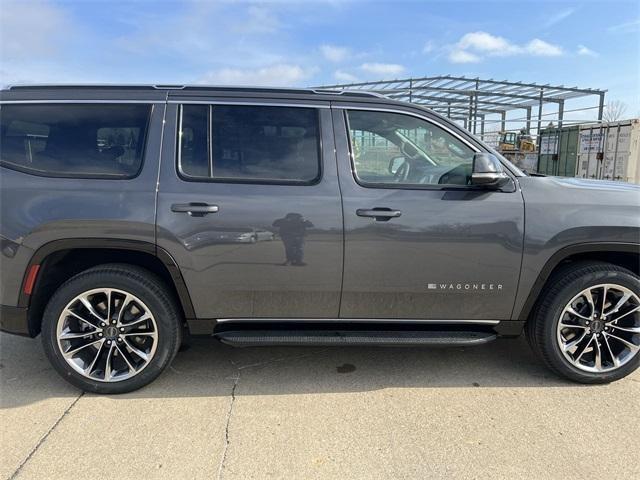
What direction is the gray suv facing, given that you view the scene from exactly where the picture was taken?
facing to the right of the viewer

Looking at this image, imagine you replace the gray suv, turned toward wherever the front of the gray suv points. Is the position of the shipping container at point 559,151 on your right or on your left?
on your left

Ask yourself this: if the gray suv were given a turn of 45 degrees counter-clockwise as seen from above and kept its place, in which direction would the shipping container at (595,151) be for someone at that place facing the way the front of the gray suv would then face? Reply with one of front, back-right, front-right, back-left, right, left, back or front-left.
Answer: front
